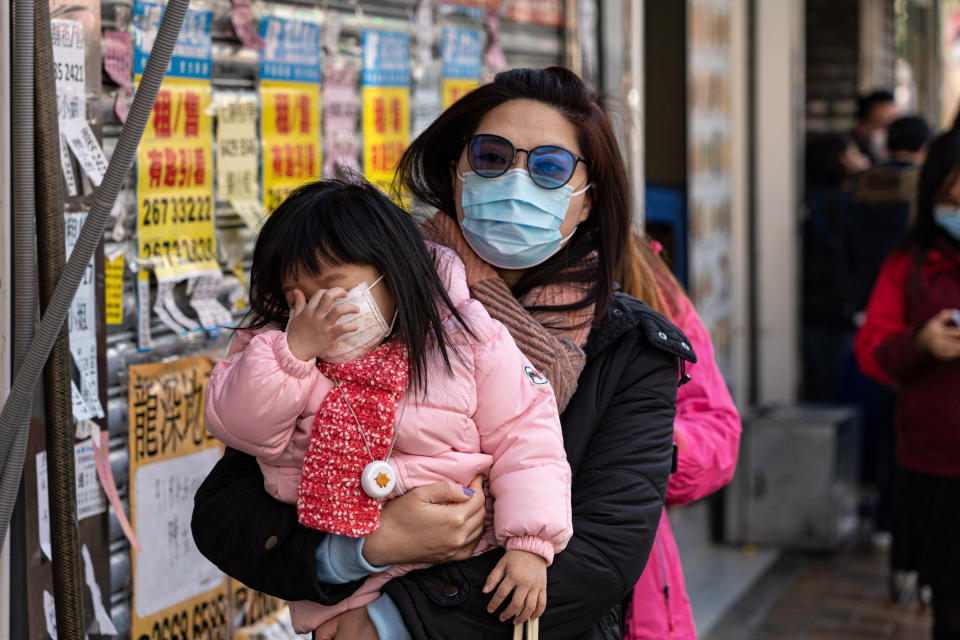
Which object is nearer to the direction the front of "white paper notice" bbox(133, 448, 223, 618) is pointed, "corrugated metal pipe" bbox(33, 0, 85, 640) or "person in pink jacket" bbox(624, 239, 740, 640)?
the person in pink jacket

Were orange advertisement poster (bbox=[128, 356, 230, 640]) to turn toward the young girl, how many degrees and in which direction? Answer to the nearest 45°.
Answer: approximately 45° to its right
